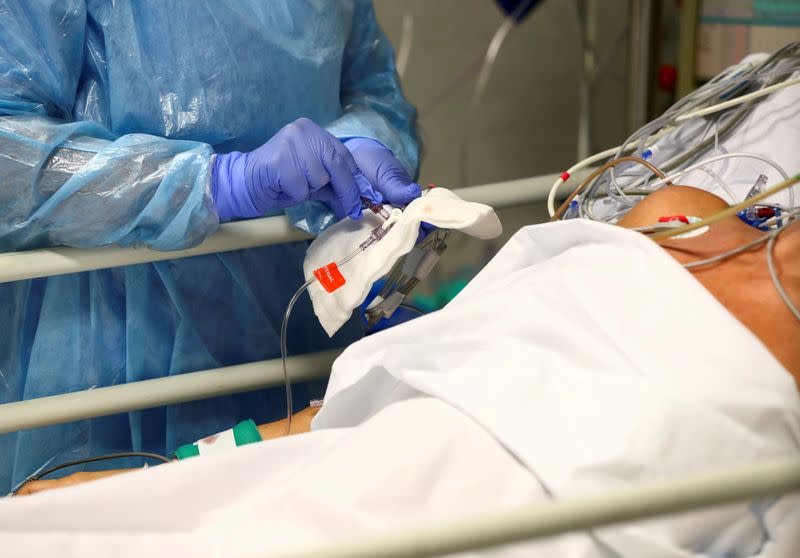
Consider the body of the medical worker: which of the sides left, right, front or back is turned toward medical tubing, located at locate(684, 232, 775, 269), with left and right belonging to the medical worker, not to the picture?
front

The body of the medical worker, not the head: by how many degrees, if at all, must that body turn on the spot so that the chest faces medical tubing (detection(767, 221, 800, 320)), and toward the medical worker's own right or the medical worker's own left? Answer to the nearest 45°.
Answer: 0° — they already face it

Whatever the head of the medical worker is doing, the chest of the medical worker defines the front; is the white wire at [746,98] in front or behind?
in front

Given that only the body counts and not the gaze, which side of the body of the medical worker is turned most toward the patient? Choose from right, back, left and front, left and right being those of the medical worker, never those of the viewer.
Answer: front

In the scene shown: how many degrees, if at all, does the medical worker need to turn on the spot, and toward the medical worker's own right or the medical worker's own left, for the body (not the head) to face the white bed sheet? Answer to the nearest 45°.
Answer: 0° — they already face it

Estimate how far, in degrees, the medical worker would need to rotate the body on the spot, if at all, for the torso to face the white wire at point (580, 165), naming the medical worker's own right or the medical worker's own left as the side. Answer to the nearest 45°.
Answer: approximately 45° to the medical worker's own left

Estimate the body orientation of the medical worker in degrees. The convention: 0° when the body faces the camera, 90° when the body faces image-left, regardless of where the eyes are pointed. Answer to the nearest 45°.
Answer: approximately 315°

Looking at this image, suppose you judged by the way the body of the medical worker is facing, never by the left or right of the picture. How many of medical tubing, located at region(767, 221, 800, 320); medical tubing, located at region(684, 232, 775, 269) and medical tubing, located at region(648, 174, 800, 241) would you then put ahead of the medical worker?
3

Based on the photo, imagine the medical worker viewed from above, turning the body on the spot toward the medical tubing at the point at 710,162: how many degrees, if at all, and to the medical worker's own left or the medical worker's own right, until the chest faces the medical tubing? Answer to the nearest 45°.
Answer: approximately 45° to the medical worker's own left

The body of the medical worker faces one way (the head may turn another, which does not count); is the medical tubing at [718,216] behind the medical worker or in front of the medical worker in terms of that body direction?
in front
